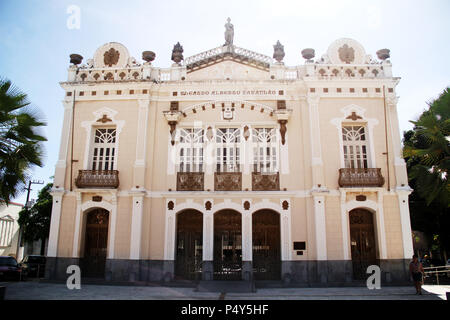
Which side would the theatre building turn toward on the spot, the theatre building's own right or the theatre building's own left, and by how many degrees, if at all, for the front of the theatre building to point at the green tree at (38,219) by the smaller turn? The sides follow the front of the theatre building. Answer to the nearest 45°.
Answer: approximately 135° to the theatre building's own right

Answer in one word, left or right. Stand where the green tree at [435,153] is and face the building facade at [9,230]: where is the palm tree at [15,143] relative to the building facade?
left

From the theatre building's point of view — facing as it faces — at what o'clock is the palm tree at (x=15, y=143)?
The palm tree is roughly at 2 o'clock from the theatre building.

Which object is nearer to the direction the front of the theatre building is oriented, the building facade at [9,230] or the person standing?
the person standing

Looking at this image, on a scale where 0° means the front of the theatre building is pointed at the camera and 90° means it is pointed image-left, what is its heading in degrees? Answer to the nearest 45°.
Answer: approximately 0°

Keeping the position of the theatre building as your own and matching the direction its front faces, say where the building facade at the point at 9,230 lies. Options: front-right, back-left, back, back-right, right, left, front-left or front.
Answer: back-right

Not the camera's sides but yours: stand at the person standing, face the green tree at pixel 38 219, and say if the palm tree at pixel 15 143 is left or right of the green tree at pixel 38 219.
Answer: left

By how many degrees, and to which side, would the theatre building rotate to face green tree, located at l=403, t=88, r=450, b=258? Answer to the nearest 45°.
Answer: approximately 45° to its left

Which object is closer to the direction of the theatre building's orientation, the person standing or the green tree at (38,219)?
the person standing

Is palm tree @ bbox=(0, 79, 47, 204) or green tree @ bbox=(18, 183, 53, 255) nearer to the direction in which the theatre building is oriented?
the palm tree
